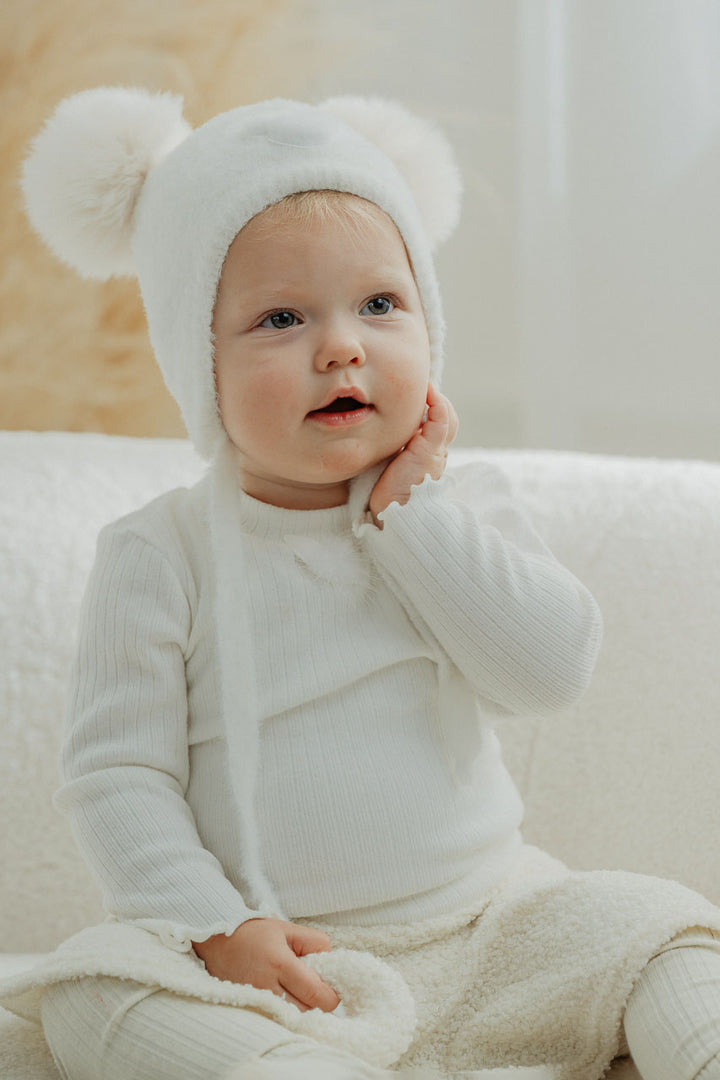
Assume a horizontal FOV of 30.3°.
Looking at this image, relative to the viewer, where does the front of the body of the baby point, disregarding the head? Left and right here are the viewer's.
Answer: facing the viewer

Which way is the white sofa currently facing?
toward the camera
